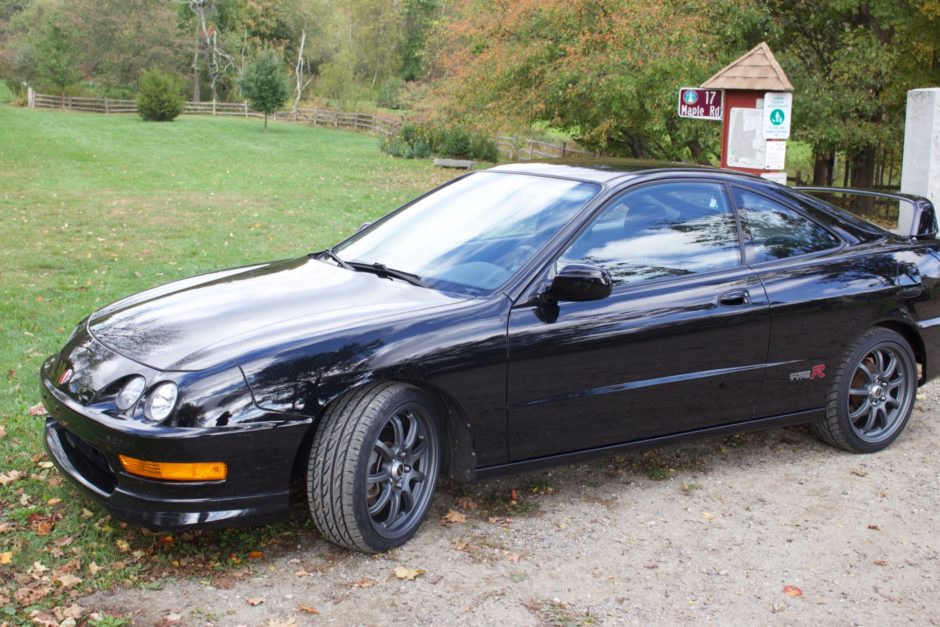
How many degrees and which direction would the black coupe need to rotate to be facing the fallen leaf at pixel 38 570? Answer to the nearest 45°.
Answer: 0° — it already faces it

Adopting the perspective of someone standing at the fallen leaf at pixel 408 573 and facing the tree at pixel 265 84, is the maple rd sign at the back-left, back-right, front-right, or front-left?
front-right

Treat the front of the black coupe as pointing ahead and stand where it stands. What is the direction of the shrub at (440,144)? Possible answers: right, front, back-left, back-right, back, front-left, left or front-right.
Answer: back-right

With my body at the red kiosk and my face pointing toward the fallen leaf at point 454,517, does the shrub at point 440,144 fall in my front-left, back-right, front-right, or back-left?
back-right

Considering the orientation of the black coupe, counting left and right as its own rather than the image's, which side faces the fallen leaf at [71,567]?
front

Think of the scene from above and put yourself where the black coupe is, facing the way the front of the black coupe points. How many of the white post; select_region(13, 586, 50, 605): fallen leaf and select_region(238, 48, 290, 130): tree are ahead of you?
1

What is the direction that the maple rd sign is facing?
toward the camera

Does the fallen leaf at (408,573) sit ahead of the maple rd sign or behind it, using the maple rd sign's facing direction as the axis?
ahead

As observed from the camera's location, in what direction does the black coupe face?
facing the viewer and to the left of the viewer

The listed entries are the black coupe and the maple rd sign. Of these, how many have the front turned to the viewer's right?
0

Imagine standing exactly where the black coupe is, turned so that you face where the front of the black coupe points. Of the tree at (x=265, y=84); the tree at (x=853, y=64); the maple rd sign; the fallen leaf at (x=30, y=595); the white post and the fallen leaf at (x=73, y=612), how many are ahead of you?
2

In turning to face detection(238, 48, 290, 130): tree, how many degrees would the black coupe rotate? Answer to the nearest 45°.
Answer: approximately 135° to its right

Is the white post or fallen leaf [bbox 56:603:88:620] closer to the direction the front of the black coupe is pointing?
the fallen leaf

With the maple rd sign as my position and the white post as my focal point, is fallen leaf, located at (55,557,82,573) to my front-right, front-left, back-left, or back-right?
front-right

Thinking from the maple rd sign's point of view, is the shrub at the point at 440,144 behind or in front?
behind

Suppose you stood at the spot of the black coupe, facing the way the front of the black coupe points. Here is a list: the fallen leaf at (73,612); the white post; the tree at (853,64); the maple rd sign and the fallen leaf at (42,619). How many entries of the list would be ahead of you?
2

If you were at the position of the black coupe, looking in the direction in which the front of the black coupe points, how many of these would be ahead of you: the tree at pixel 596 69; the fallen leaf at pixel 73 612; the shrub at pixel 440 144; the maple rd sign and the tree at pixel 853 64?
1

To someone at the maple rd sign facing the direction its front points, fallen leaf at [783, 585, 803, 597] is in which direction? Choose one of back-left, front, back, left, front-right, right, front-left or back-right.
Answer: front

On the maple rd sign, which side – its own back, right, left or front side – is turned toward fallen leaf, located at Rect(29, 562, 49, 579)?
front
